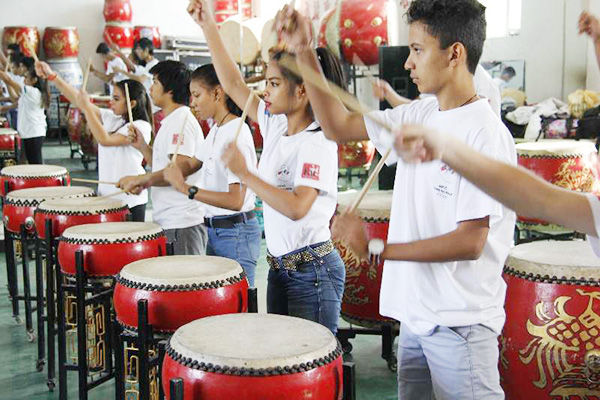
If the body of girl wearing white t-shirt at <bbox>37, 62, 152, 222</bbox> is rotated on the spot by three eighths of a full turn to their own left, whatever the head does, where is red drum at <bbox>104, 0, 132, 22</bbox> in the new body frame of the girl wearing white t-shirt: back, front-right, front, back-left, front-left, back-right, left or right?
left

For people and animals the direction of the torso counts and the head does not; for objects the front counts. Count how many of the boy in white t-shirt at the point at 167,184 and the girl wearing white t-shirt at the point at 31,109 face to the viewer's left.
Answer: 2

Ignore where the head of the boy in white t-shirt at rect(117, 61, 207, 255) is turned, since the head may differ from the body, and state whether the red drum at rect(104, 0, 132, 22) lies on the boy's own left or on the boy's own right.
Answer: on the boy's own right

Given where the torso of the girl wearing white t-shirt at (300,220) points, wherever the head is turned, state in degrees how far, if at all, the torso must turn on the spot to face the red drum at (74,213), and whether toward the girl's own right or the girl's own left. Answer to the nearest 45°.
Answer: approximately 90° to the girl's own right

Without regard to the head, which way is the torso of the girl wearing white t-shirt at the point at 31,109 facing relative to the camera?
to the viewer's left

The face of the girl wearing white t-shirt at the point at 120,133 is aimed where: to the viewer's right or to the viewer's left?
to the viewer's left

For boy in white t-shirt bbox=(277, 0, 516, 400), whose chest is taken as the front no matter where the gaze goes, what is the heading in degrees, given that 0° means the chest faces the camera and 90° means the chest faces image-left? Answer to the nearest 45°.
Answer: approximately 45°

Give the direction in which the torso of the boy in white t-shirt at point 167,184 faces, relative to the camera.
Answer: to the viewer's left

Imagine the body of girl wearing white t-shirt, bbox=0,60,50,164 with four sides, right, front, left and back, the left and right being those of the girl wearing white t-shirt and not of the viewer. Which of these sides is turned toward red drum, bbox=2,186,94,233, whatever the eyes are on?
left
